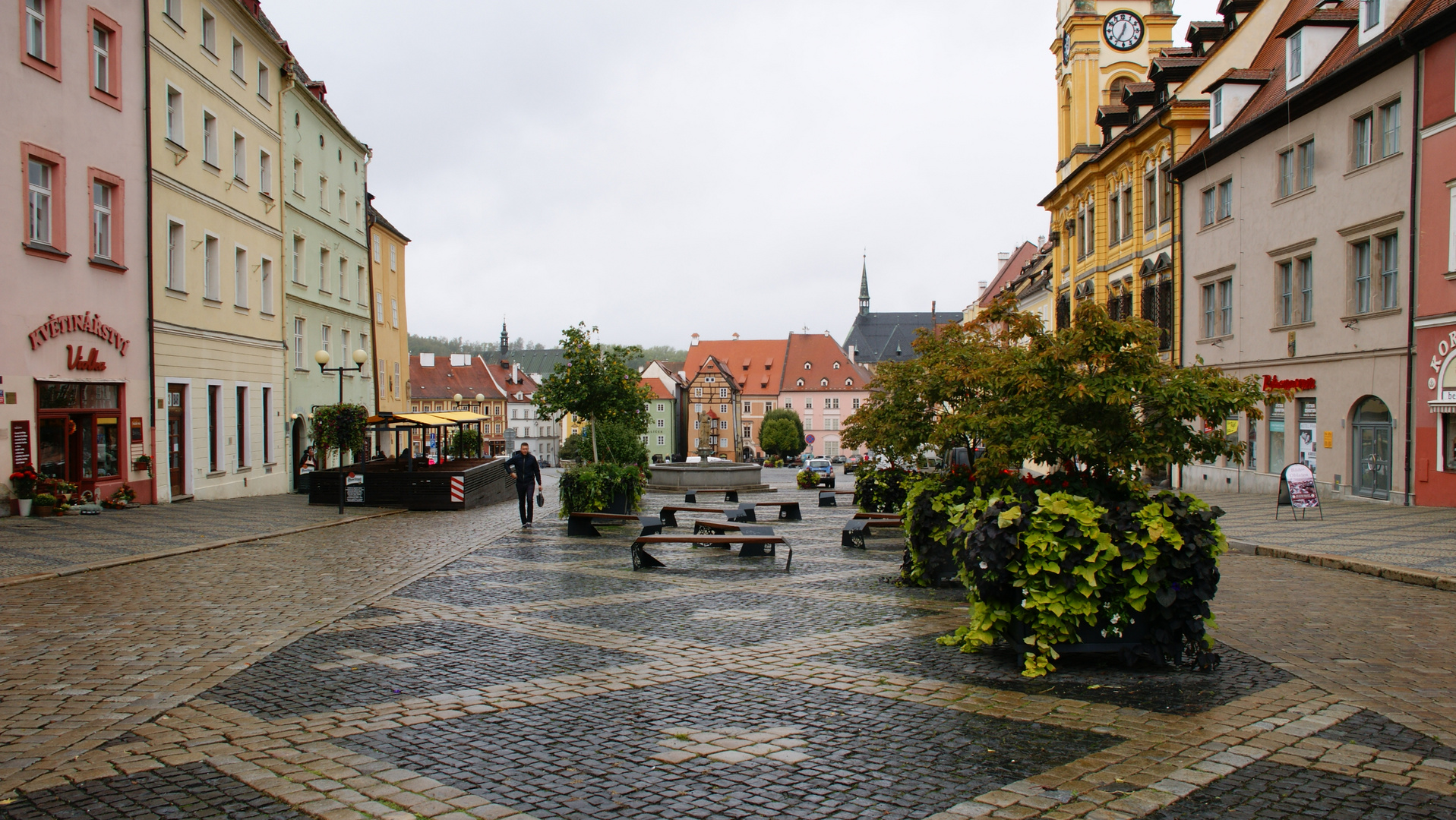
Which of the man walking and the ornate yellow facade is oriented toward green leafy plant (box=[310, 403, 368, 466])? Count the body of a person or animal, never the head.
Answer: the ornate yellow facade

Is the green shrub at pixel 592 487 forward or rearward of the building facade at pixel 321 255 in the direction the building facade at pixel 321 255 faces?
forward

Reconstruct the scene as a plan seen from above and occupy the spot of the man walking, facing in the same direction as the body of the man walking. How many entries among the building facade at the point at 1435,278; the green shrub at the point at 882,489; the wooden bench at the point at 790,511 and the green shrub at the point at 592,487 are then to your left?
4

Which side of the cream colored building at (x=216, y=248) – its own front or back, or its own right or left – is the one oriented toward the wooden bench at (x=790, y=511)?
front

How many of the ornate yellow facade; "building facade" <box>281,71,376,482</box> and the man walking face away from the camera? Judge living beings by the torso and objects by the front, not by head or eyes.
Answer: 0

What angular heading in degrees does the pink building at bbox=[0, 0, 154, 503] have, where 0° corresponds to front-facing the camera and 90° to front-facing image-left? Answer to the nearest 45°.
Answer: approximately 315°

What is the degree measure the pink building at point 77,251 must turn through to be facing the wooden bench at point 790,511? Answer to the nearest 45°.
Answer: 0° — it already faces it

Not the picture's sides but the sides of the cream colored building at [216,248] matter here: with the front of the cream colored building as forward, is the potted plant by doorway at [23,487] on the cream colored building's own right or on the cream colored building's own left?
on the cream colored building's own right

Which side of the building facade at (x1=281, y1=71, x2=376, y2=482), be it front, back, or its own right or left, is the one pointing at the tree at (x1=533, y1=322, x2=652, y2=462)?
front

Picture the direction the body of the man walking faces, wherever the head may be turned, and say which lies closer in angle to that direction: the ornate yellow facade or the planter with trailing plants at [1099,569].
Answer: the planter with trailing plants

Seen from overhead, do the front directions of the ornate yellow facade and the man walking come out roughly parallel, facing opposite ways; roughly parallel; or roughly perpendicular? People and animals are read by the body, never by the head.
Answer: roughly perpendicular

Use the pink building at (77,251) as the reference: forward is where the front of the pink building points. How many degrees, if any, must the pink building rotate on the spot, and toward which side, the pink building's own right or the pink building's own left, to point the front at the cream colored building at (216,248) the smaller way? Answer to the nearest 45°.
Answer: approximately 90° to the pink building's own left

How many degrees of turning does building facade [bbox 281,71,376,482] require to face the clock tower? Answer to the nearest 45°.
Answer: approximately 45° to its left

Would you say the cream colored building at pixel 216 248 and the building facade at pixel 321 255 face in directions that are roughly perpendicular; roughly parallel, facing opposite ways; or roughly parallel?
roughly parallel

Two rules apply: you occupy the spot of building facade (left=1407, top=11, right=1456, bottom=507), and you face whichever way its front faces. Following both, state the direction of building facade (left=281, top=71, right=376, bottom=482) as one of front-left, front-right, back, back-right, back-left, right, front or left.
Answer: front-right

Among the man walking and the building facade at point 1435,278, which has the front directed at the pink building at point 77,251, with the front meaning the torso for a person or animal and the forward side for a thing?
the building facade

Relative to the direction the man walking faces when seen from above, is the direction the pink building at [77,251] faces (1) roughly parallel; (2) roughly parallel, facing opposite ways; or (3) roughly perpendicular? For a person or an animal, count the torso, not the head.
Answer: roughly perpendicular

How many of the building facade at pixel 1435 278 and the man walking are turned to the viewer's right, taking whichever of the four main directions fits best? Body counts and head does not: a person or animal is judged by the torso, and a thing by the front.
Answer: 0
